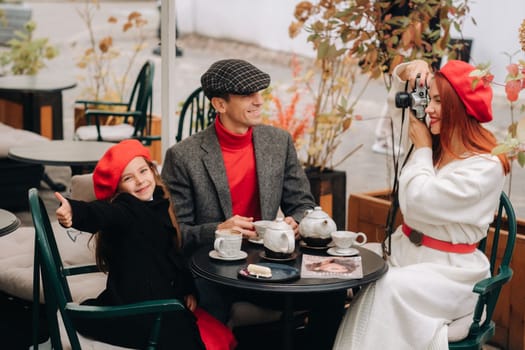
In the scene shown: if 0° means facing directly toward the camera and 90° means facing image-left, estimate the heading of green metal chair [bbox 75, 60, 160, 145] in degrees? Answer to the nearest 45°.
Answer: approximately 90°

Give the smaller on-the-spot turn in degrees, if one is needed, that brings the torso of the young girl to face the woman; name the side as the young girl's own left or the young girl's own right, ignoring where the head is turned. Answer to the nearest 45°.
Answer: approximately 45° to the young girl's own left

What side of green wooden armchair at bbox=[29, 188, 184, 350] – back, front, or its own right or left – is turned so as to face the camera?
right

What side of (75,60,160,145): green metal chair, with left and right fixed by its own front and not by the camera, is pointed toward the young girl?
left

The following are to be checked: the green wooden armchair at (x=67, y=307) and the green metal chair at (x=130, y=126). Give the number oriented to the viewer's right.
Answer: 1

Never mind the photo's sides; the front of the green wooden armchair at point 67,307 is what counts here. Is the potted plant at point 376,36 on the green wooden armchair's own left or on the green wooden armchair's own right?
on the green wooden armchair's own left

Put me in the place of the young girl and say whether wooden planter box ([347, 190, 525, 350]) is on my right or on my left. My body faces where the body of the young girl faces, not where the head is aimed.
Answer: on my left

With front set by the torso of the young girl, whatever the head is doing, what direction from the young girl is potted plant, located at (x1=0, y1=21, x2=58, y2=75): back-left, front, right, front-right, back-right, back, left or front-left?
back-left

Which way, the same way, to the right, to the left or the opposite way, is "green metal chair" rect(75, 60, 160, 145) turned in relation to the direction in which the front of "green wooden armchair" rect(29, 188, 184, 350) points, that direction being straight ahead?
the opposite way

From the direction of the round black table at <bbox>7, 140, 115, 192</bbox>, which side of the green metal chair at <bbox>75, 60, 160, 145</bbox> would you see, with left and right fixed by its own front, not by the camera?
left

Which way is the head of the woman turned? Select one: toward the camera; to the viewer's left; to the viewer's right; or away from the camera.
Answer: to the viewer's left
